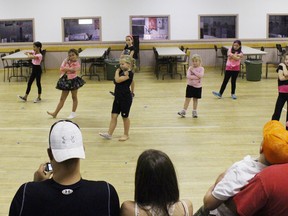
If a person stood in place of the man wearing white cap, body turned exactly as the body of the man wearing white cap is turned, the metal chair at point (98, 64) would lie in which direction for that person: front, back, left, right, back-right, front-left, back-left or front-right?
front

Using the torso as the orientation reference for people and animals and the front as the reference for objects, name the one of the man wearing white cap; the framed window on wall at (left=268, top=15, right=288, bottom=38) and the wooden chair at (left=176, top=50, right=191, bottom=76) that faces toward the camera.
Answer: the framed window on wall

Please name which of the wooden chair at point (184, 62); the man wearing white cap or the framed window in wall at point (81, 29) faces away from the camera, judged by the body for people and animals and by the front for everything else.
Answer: the man wearing white cap

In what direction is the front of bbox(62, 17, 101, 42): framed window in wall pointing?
toward the camera

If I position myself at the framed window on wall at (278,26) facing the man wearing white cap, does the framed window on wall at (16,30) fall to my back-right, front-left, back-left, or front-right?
front-right

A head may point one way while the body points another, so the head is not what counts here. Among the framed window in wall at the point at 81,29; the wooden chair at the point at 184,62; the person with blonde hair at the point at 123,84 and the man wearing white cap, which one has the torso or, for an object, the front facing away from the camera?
the man wearing white cap

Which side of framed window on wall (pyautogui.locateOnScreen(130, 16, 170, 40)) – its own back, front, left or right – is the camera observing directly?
front

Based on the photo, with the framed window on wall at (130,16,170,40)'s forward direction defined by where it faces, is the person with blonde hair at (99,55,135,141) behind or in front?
in front

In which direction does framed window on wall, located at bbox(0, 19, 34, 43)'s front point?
toward the camera

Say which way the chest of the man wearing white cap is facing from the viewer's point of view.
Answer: away from the camera

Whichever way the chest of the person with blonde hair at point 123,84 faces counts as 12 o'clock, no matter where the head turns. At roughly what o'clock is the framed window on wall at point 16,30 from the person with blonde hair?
The framed window on wall is roughly at 4 o'clock from the person with blonde hair.

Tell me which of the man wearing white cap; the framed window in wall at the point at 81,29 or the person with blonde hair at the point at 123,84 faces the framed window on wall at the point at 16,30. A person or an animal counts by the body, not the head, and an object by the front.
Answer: the man wearing white cap

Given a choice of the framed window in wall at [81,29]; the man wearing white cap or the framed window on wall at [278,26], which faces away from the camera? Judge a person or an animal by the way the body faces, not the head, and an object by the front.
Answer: the man wearing white cap

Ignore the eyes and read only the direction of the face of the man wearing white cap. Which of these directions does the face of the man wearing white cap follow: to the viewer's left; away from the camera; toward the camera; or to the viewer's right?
away from the camera
